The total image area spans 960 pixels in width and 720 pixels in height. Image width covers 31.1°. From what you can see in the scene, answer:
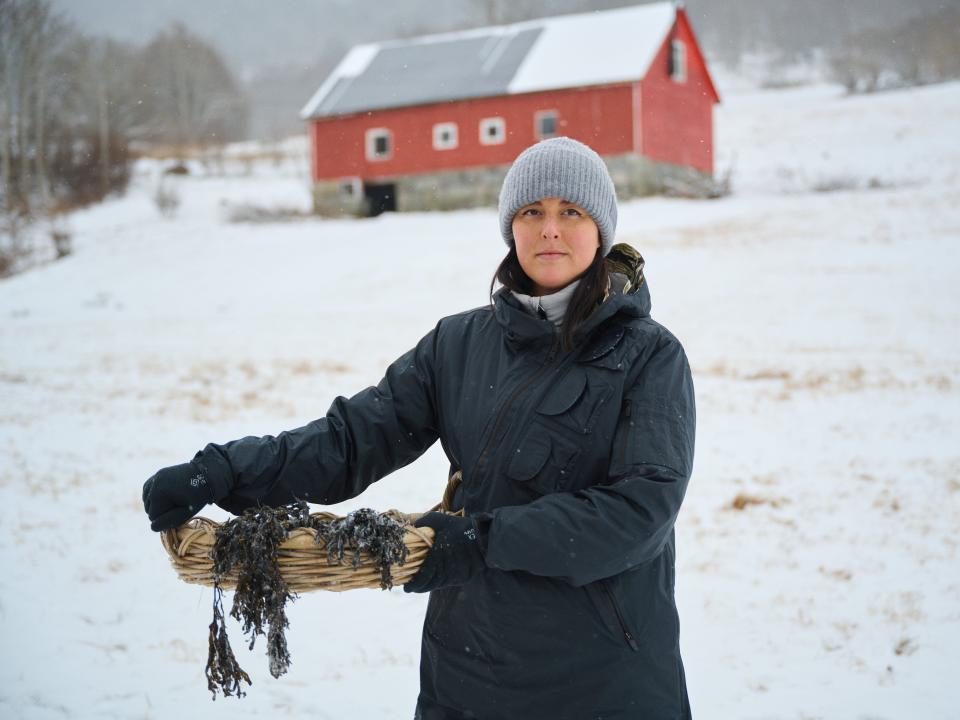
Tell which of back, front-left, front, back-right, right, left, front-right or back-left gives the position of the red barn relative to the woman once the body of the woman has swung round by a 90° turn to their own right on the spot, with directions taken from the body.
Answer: front-right

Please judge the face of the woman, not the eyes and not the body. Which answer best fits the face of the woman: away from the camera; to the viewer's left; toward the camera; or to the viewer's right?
toward the camera
